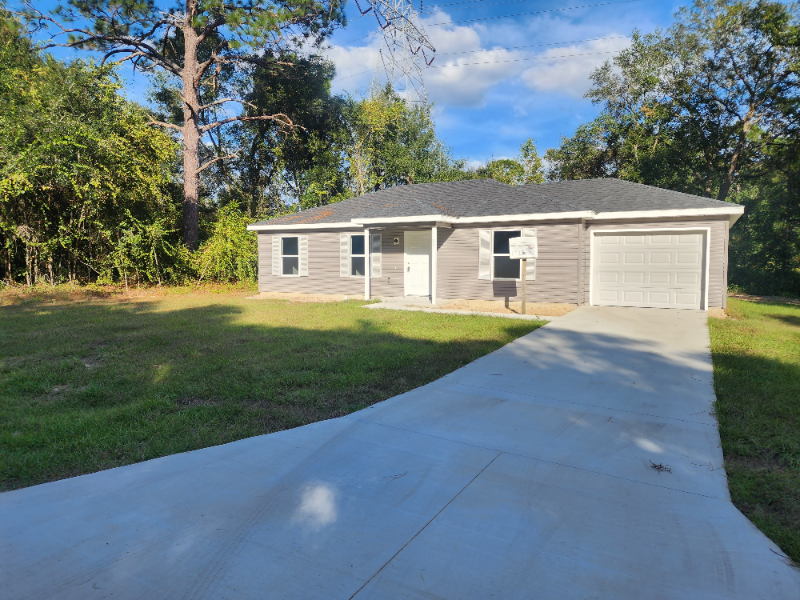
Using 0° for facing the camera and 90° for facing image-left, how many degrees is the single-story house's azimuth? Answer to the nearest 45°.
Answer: approximately 0°

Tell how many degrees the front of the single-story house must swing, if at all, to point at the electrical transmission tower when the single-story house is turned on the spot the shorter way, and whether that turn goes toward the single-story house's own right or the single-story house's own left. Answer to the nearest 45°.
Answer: approximately 135° to the single-story house's own right
